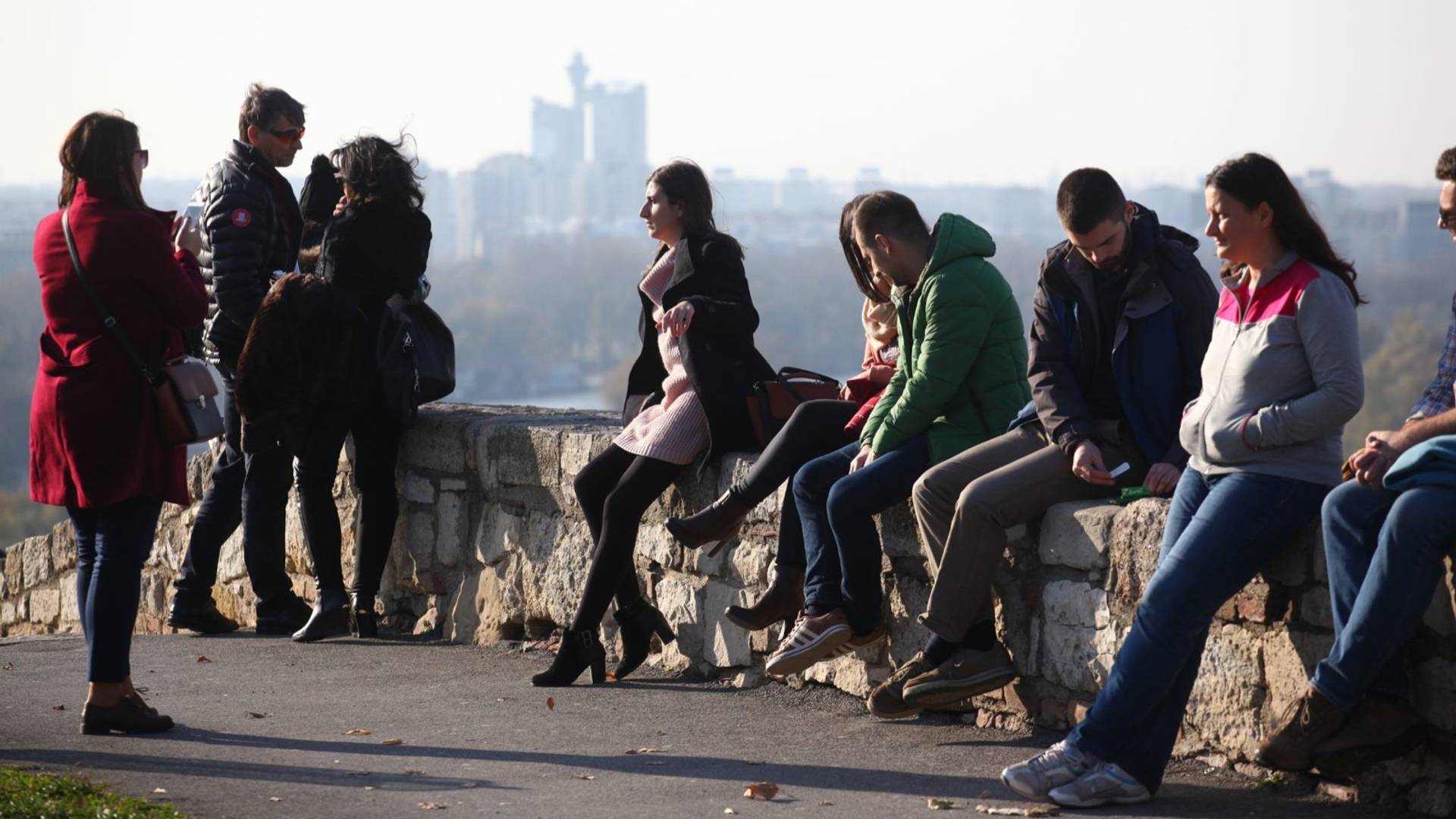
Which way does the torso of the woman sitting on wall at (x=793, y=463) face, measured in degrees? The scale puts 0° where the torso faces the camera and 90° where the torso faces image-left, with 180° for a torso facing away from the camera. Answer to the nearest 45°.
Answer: approximately 90°

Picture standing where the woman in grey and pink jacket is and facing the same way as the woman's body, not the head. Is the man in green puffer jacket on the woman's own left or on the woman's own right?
on the woman's own right

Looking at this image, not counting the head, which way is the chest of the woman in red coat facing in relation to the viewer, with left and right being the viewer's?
facing away from the viewer and to the right of the viewer

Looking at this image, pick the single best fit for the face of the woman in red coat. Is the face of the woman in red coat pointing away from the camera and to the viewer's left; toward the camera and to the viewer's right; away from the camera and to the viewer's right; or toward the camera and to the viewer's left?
away from the camera and to the viewer's right

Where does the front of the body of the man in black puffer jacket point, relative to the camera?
to the viewer's right

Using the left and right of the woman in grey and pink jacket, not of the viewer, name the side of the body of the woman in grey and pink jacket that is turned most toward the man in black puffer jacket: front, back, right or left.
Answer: right

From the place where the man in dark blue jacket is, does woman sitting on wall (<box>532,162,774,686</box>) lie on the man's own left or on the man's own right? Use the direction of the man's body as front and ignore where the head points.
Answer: on the man's own right

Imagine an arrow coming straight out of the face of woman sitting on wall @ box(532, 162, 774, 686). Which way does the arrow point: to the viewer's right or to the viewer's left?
to the viewer's left

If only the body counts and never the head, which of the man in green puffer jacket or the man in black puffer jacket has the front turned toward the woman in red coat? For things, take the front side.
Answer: the man in green puffer jacket

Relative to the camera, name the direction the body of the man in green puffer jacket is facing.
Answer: to the viewer's left

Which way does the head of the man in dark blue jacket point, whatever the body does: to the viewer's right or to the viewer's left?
to the viewer's left
